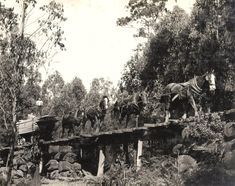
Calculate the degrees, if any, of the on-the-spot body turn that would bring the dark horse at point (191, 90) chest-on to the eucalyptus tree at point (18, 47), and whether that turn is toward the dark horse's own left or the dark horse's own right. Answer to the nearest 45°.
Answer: approximately 180°

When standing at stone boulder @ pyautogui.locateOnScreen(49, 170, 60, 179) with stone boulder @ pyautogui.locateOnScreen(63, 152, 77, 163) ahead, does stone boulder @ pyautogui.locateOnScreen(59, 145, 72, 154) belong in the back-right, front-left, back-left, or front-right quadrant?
front-left

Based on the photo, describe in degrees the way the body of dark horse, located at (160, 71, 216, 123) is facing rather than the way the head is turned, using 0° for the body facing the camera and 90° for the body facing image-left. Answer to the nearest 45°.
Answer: approximately 270°

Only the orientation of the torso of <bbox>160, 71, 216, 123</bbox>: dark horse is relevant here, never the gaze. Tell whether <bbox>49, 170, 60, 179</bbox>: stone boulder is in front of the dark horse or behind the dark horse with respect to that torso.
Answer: behind

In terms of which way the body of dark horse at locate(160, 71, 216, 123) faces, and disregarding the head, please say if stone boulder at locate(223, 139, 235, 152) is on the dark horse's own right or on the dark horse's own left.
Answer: on the dark horse's own right

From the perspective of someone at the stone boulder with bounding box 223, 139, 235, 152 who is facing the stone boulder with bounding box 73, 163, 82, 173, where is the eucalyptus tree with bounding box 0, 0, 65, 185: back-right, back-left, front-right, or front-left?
front-left
